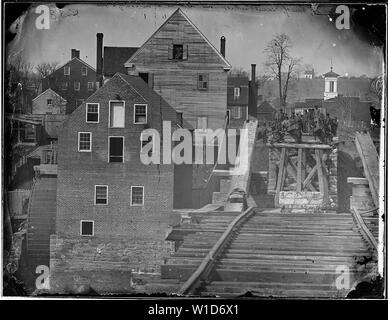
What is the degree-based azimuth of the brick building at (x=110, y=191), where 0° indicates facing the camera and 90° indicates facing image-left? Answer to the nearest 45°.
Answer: approximately 0°

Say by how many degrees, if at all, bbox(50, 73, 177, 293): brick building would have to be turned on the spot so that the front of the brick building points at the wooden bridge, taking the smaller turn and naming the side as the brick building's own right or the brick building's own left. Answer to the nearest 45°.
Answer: approximately 90° to the brick building's own left
